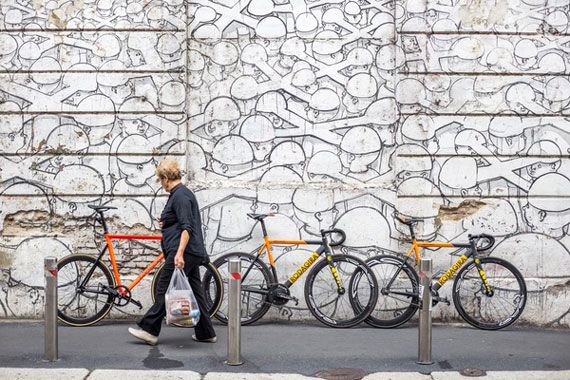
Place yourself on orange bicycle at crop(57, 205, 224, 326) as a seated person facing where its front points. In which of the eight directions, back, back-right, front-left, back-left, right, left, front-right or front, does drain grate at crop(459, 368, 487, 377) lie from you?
front-right

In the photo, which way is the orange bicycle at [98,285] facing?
to the viewer's right

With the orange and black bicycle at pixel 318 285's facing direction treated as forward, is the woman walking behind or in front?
behind

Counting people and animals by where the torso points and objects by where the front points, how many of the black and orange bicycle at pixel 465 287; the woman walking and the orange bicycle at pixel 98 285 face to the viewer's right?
2

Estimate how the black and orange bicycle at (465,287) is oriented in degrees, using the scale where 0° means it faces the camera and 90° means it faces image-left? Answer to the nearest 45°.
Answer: approximately 270°

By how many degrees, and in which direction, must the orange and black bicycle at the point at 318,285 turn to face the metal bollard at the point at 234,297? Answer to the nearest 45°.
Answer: approximately 90° to its right

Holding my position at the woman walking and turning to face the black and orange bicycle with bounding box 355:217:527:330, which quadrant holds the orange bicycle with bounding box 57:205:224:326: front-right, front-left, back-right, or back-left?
back-left

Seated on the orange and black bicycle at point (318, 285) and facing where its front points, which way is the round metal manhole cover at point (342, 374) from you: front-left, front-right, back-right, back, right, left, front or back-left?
right

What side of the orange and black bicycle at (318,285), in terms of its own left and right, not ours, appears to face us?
right

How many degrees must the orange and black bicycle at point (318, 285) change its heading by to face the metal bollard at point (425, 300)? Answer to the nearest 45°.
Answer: approximately 45° to its right

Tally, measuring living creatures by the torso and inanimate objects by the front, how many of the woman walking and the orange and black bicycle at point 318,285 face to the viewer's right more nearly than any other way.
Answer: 1

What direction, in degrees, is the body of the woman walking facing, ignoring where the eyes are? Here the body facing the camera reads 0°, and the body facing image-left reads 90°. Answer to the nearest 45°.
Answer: approximately 90°

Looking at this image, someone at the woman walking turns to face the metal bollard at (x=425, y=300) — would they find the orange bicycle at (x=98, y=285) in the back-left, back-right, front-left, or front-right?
back-left

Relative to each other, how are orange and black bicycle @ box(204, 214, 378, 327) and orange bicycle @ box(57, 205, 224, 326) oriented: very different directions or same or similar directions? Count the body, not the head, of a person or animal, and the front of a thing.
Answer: same or similar directions

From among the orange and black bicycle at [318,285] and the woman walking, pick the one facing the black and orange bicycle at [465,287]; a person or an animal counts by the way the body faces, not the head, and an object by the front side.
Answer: the orange and black bicycle at [318,285]

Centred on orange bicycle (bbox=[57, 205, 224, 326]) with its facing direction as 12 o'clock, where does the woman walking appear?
The woman walking is roughly at 2 o'clock from the orange bicycle.

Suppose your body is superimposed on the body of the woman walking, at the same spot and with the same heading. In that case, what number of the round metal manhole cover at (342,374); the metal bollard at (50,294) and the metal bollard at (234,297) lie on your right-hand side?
0
